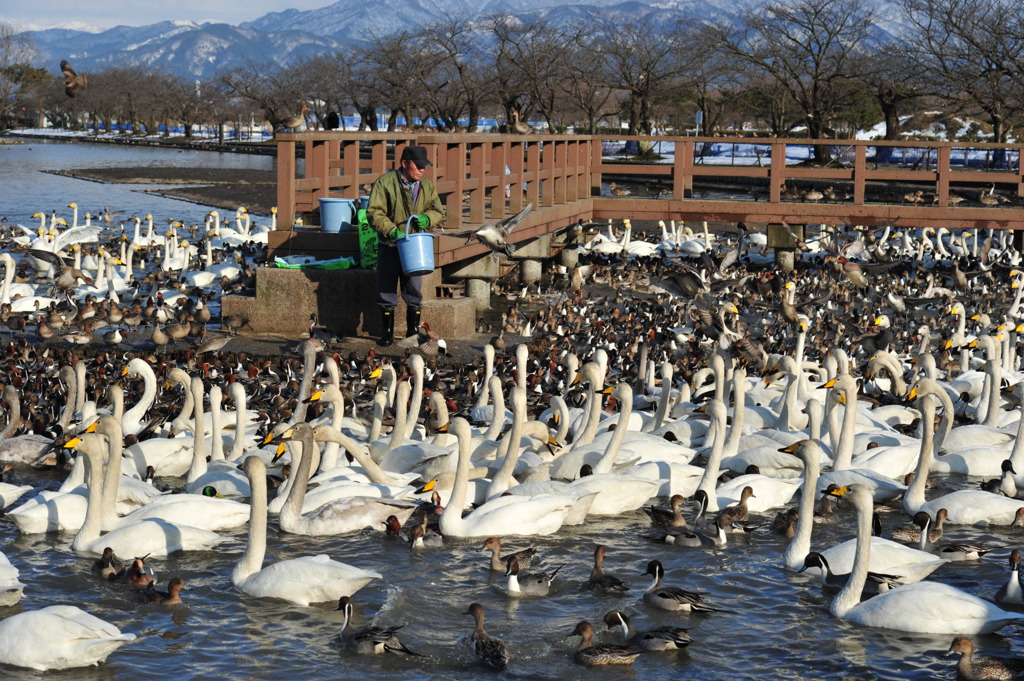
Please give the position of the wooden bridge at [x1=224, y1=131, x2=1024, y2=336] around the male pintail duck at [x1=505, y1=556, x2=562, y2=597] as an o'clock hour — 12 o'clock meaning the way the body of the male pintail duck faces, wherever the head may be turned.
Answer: The wooden bridge is roughly at 3 o'clock from the male pintail duck.

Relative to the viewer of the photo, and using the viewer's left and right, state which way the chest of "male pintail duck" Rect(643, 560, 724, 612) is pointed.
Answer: facing to the left of the viewer

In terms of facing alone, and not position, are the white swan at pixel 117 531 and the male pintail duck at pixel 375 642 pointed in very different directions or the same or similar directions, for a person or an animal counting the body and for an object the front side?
same or similar directions

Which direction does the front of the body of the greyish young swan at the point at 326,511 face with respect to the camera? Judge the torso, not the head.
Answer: to the viewer's left

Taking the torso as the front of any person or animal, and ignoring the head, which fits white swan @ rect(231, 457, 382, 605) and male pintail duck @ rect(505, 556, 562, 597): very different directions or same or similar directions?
same or similar directions

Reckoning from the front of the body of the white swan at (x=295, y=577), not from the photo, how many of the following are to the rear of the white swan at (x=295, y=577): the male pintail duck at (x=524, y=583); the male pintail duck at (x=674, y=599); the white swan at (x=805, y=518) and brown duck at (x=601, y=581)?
4

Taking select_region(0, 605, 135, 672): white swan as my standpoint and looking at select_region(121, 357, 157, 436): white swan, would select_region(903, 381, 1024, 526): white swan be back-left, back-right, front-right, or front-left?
front-right

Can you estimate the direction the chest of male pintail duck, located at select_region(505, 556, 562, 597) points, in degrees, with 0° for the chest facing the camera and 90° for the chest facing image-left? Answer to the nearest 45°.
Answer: approximately 90°

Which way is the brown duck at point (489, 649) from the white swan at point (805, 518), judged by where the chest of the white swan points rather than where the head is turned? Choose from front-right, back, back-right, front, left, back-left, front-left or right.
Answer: front-left

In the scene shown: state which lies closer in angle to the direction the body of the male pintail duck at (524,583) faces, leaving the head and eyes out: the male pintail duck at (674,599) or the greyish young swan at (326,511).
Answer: the greyish young swan

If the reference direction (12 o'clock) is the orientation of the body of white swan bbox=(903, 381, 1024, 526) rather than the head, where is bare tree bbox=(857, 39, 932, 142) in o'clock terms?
The bare tree is roughly at 3 o'clock from the white swan.

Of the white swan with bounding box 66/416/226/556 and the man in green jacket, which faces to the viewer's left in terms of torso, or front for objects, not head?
the white swan

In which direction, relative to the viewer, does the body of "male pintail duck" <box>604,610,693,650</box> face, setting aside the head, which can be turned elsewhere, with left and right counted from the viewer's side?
facing to the left of the viewer

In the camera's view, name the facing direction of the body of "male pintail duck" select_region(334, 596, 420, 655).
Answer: to the viewer's left

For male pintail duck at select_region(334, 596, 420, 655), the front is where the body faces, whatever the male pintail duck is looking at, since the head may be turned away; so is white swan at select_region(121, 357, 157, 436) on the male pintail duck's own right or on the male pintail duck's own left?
on the male pintail duck's own right
